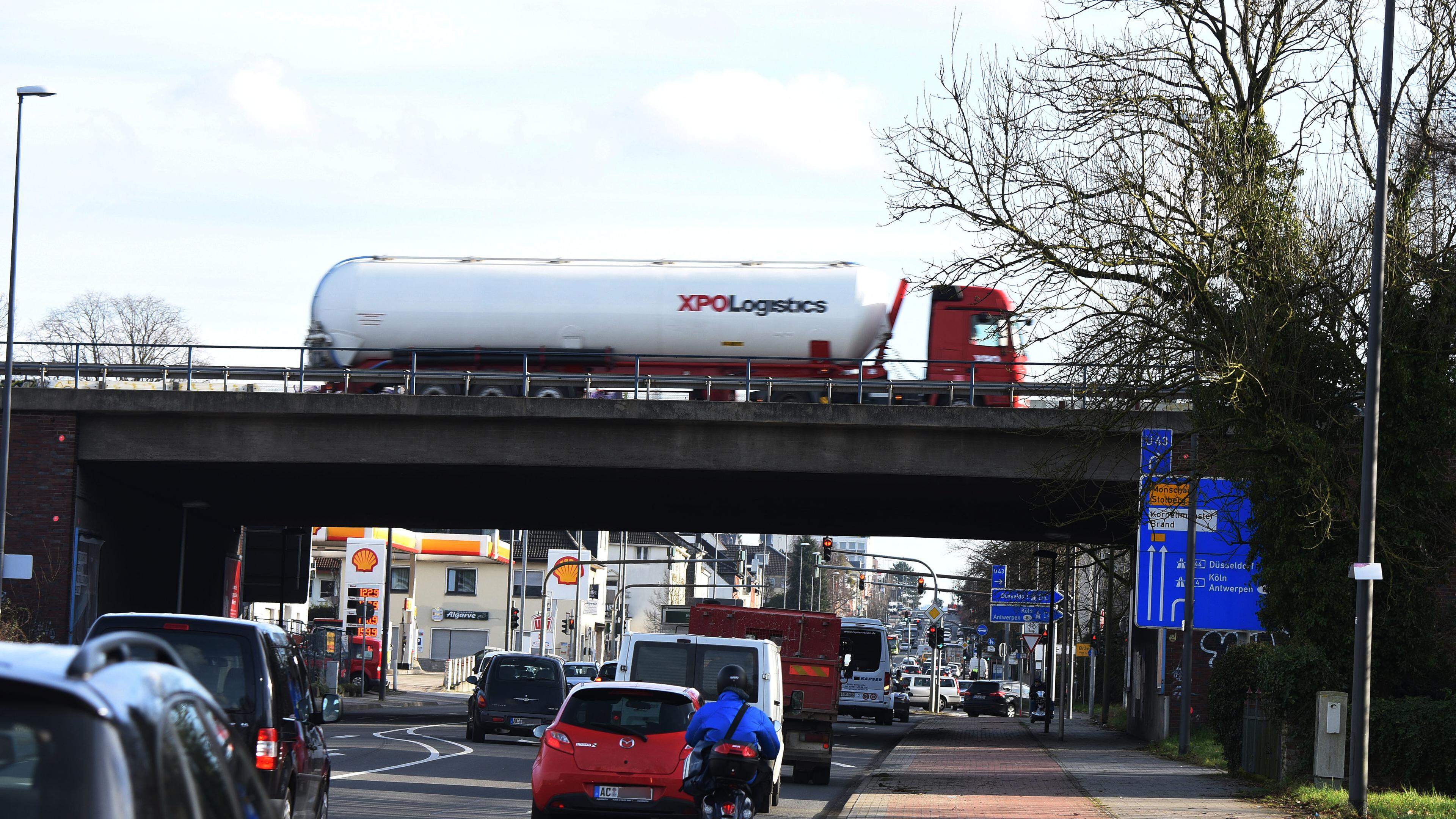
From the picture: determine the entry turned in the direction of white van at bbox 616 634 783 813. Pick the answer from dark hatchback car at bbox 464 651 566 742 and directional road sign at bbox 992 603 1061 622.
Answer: the directional road sign

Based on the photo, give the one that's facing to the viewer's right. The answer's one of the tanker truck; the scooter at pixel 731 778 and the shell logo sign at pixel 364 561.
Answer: the tanker truck

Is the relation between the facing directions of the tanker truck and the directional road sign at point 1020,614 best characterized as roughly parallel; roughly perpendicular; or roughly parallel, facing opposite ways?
roughly perpendicular

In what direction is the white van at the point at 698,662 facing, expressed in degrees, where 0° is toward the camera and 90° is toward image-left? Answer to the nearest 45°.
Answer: approximately 180°

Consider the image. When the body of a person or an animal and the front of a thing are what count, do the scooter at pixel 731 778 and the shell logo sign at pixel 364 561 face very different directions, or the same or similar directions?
very different directions

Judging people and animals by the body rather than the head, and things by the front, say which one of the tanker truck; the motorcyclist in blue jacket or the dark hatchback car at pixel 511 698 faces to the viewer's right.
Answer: the tanker truck

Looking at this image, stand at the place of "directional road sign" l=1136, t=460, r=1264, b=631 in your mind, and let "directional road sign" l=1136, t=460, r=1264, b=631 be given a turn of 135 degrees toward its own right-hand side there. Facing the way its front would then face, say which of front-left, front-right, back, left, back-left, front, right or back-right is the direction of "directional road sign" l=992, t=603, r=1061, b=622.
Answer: front-right

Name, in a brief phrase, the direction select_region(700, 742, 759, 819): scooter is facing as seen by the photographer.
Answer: facing away from the viewer

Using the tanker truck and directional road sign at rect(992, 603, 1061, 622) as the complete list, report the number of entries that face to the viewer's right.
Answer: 1

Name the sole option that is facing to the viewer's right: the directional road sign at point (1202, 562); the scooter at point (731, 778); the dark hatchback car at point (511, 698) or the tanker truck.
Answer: the tanker truck

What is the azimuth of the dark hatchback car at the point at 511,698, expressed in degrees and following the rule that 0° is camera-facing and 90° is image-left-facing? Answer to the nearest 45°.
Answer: approximately 180°

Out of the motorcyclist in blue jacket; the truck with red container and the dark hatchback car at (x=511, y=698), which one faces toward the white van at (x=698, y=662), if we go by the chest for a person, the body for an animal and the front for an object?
the motorcyclist in blue jacket

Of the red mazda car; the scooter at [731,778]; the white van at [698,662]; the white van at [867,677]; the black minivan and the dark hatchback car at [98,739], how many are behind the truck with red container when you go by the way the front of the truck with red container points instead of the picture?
5
